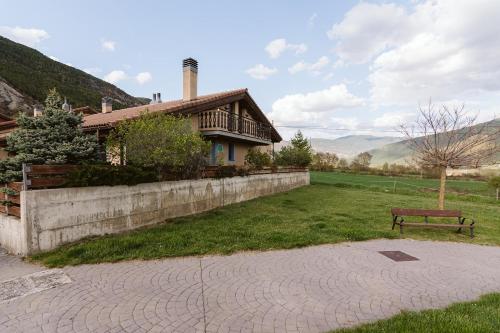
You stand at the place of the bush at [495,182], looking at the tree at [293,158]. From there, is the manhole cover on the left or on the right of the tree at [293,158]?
left

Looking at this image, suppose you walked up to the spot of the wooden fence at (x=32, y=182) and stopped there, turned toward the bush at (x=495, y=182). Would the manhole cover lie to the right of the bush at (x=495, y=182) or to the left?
right

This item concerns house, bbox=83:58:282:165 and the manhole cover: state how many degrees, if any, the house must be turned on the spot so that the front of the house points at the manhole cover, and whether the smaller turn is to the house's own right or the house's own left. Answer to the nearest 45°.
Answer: approximately 45° to the house's own right

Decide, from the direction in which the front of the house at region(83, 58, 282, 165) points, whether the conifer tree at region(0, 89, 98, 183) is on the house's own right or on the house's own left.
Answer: on the house's own right

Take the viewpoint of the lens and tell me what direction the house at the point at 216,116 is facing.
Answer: facing the viewer and to the right of the viewer

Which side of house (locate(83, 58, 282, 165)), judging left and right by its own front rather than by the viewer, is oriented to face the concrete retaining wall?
right

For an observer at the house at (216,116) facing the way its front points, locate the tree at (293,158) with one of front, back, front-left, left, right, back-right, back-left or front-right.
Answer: left

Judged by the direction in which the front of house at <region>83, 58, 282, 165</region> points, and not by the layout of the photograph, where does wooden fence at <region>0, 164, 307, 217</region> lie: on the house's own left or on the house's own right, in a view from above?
on the house's own right
